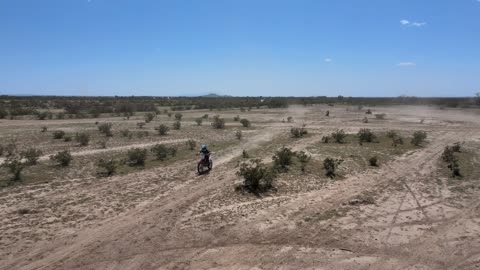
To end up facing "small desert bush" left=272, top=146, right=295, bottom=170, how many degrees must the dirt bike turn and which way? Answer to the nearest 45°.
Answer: approximately 135° to its left

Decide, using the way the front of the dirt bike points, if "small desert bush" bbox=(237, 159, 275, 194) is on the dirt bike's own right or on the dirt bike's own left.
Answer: on the dirt bike's own left

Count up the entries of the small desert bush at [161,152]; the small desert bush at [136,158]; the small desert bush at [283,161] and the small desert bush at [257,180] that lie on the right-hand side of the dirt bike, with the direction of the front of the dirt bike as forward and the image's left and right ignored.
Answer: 2

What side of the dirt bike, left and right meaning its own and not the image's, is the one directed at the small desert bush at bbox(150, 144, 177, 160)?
right

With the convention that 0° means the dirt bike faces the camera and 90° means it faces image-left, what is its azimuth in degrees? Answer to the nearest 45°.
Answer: approximately 45°

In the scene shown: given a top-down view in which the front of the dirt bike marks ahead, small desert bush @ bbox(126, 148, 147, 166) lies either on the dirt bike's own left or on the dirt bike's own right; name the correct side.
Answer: on the dirt bike's own right

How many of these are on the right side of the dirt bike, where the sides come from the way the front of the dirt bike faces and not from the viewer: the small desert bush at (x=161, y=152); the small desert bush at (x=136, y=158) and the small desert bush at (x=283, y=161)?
2
